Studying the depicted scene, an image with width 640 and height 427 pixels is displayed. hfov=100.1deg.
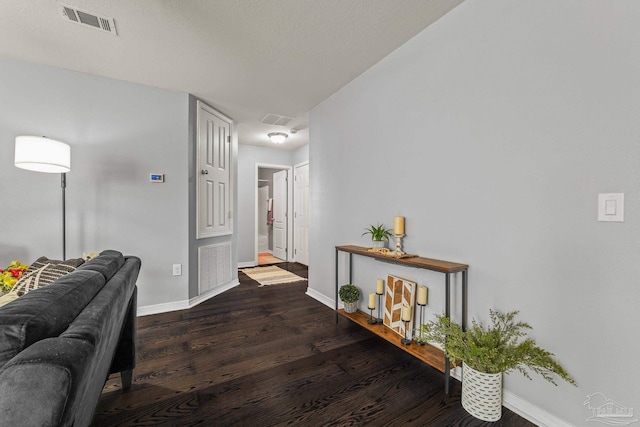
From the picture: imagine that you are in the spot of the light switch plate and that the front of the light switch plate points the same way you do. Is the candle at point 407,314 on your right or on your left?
on your right

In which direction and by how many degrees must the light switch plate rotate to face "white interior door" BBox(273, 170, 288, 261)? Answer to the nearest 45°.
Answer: approximately 90° to its right

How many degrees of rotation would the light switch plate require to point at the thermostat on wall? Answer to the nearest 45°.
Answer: approximately 90° to its right

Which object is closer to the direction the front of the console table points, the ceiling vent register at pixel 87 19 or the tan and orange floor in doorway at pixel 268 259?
the ceiling vent register

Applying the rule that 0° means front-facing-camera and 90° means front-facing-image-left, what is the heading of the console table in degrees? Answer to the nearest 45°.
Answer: approximately 45°

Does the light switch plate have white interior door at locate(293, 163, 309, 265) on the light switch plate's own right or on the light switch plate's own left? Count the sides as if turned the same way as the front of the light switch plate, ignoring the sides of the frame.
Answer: on the light switch plate's own right

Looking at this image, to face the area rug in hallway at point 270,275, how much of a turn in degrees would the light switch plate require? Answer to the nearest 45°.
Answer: approximately 90° to its right

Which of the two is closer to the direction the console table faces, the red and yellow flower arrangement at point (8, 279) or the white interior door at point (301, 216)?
the red and yellow flower arrangement

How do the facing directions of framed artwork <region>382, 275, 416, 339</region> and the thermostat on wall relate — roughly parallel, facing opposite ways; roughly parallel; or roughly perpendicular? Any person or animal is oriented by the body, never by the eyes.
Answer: roughly perpendicular

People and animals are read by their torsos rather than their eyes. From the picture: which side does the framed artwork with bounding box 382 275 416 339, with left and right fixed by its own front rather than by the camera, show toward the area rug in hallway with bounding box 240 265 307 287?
right
